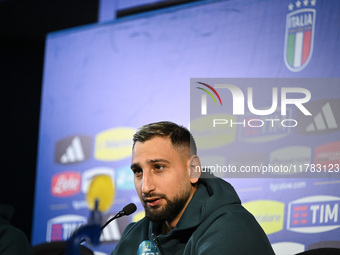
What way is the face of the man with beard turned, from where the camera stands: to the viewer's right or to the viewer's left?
to the viewer's left

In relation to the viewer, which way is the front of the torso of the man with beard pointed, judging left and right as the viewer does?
facing the viewer and to the left of the viewer

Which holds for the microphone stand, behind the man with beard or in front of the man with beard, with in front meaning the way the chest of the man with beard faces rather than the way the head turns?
in front
